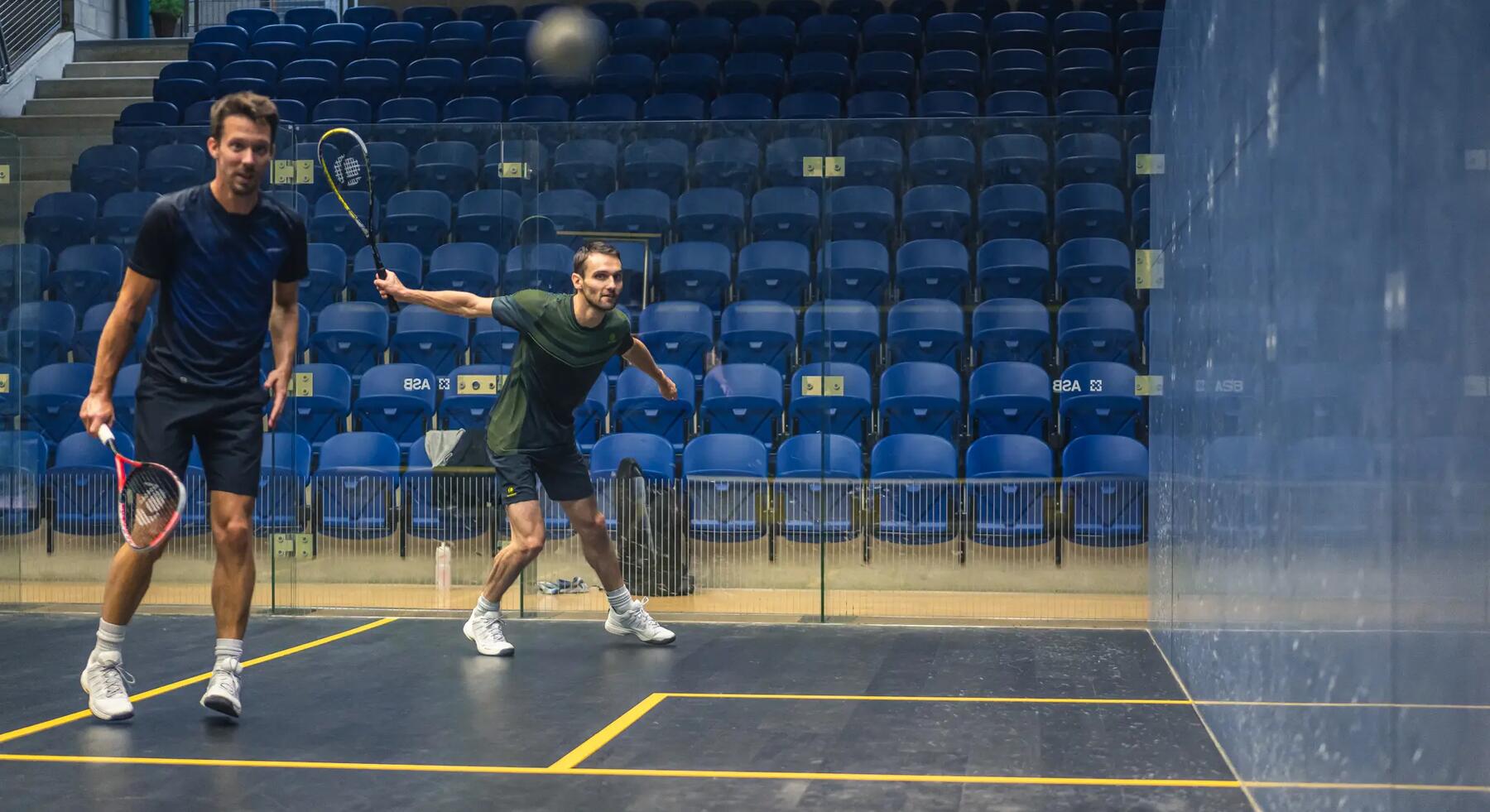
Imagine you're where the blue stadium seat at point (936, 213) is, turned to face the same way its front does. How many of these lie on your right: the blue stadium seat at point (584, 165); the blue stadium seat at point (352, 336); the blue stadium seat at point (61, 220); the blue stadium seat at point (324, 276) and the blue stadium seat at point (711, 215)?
5

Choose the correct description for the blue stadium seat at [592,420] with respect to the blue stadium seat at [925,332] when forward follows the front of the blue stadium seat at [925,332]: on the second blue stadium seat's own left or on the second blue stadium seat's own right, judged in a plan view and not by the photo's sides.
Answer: on the second blue stadium seat's own right

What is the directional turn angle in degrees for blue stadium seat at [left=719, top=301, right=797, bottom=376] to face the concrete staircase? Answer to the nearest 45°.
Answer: approximately 135° to its right

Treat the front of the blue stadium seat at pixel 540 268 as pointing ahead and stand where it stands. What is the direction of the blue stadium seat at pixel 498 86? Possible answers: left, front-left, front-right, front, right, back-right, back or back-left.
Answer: back

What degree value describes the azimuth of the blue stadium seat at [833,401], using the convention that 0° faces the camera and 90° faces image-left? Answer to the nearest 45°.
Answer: approximately 0°

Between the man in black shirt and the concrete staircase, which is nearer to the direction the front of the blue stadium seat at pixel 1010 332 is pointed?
the man in black shirt

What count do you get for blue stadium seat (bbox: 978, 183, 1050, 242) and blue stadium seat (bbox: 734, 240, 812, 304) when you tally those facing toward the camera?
2

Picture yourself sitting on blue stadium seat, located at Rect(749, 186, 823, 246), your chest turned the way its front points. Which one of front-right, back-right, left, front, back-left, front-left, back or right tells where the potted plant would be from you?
back-right

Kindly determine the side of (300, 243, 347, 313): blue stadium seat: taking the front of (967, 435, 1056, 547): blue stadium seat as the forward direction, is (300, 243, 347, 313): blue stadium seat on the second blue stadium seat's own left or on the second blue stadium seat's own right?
on the second blue stadium seat's own right
